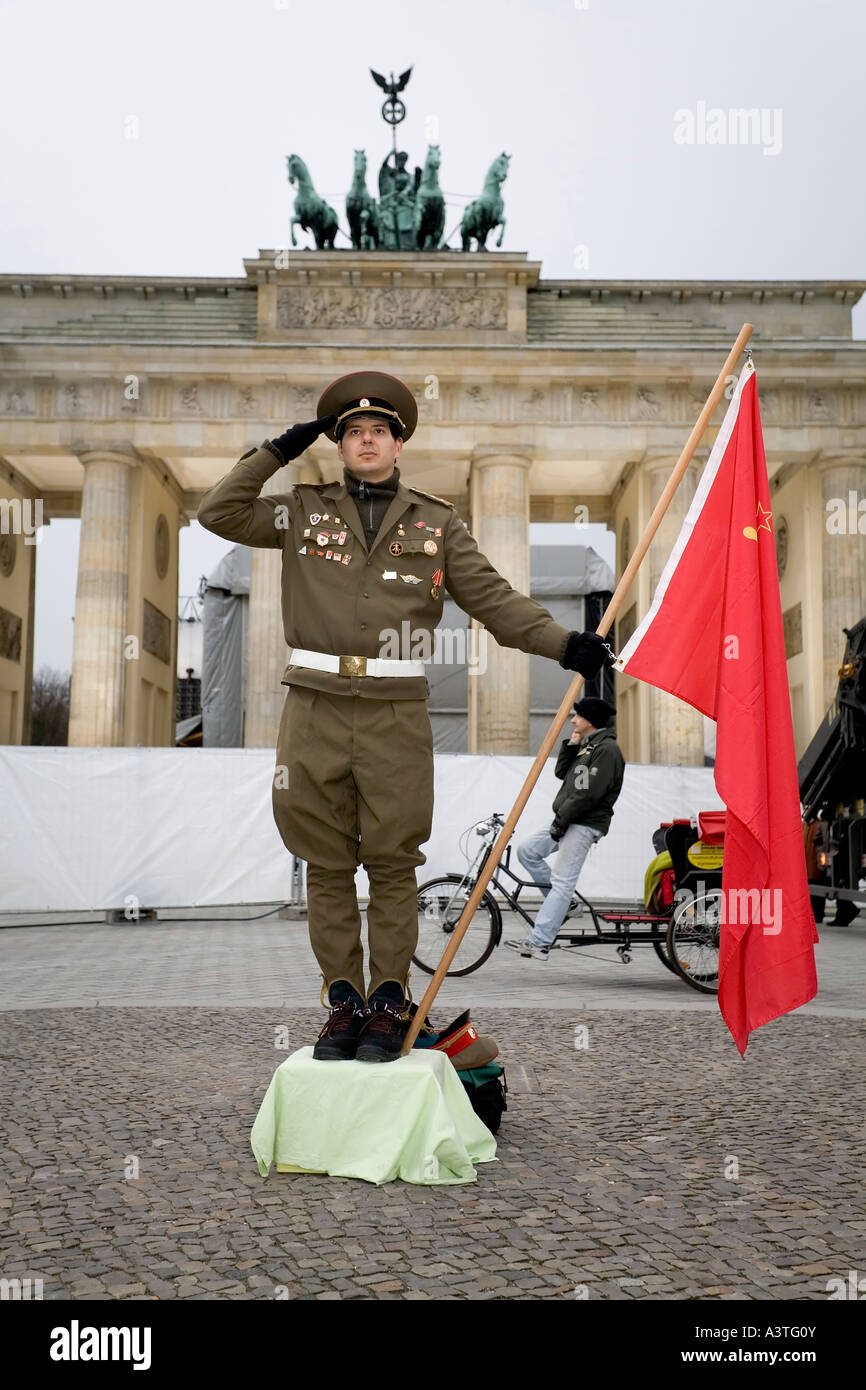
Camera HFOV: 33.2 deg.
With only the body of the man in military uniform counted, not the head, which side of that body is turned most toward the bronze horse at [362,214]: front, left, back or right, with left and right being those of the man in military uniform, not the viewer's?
back

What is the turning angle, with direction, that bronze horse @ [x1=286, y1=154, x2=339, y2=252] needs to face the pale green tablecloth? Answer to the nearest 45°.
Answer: approximately 45° to its left

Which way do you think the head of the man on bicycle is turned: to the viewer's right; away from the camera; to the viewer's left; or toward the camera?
to the viewer's left

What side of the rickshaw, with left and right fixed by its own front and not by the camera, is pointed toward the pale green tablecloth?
left

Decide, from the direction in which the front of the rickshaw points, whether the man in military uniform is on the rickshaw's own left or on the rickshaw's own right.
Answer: on the rickshaw's own left

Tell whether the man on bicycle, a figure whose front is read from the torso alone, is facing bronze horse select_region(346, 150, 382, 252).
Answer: no

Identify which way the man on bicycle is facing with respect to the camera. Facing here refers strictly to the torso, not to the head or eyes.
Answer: to the viewer's left

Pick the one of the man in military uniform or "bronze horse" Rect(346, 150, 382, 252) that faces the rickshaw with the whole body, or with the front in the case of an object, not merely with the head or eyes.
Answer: the bronze horse

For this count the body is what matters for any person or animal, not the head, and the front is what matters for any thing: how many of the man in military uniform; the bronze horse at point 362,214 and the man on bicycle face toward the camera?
2

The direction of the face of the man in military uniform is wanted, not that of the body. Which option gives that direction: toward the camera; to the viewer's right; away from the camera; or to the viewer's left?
toward the camera

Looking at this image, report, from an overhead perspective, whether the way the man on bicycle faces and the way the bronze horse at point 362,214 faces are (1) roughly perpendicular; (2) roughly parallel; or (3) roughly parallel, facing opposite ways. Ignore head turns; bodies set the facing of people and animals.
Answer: roughly perpendicular

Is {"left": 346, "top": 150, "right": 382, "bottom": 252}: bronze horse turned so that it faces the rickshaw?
yes

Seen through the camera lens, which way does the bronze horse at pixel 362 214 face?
facing the viewer

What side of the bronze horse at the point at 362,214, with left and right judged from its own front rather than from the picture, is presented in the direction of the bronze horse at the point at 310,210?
right

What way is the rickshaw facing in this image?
to the viewer's left

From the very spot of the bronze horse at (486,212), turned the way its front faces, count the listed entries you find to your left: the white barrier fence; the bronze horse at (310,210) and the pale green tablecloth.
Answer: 0

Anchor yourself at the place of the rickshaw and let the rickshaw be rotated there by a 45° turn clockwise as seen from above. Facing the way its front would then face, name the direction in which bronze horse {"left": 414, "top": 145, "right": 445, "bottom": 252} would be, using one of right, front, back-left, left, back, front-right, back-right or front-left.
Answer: front-right

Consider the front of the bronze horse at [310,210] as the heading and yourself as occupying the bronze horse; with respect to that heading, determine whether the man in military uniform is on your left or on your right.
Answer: on your left
